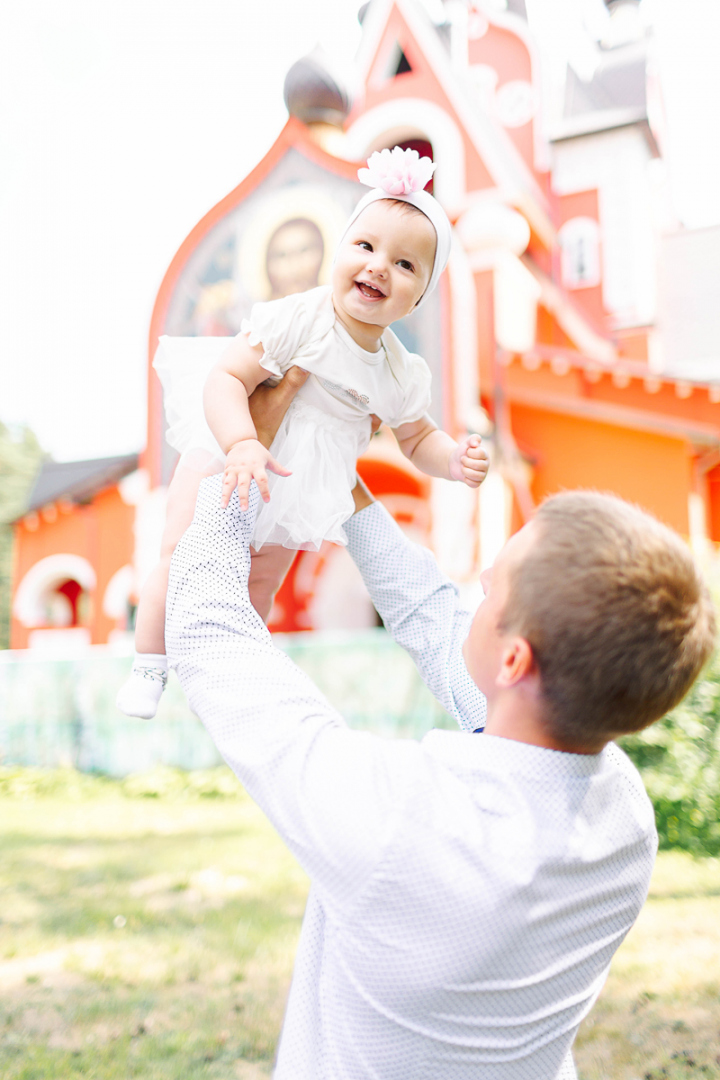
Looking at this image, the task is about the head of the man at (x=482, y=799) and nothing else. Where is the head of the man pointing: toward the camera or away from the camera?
away from the camera

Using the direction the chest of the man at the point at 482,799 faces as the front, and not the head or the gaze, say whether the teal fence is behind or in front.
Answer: in front

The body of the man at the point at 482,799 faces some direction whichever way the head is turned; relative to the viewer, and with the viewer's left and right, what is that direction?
facing away from the viewer and to the left of the viewer

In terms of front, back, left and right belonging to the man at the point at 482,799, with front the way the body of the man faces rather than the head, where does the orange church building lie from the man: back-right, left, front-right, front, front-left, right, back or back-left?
front-right
